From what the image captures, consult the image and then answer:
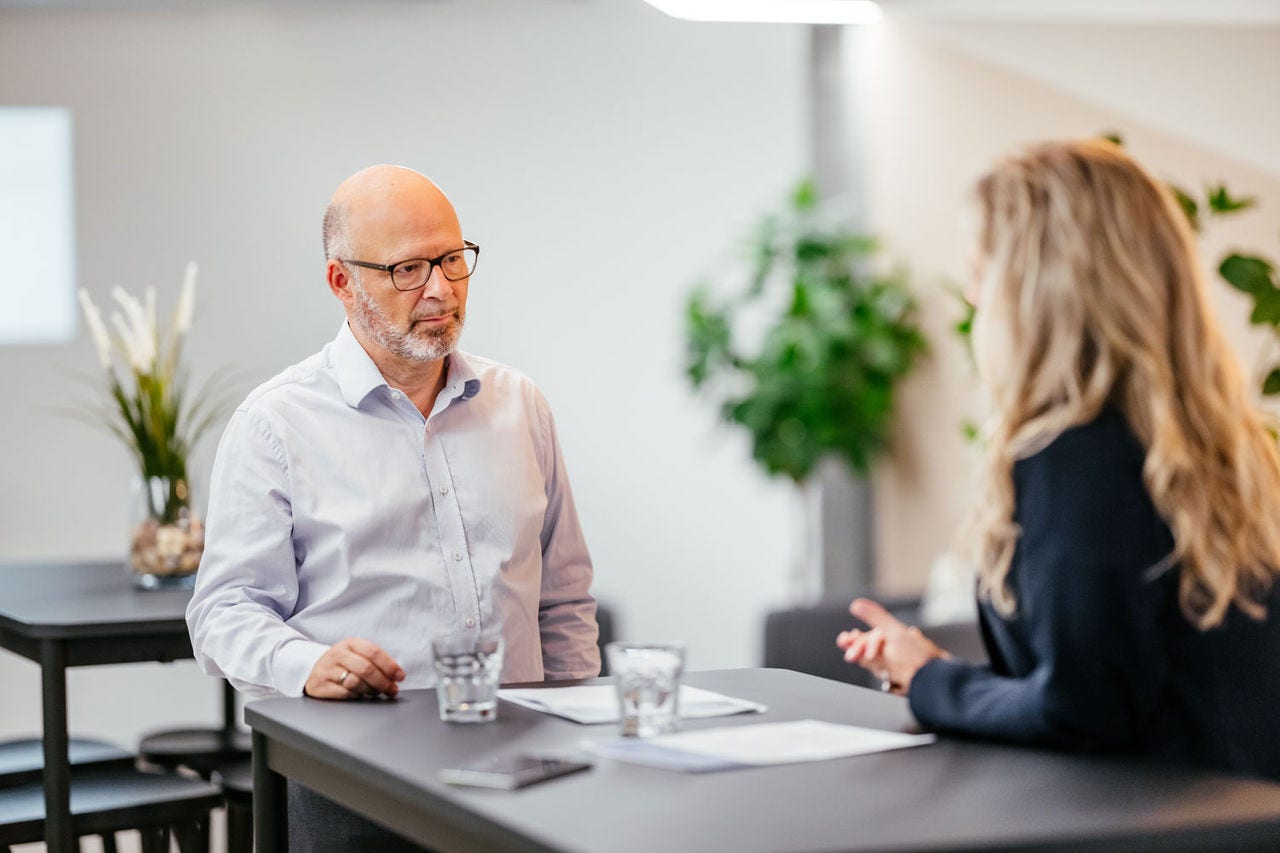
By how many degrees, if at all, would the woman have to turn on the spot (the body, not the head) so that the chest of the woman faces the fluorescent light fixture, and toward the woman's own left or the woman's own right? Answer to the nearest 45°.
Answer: approximately 45° to the woman's own right

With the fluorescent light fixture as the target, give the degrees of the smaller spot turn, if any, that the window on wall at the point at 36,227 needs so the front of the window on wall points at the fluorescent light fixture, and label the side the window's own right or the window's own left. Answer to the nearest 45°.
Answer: approximately 45° to the window's own left

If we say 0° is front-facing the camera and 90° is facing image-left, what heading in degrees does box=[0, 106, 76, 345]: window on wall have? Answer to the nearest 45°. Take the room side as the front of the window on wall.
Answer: approximately 0°

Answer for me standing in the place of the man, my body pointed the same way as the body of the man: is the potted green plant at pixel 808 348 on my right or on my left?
on my left

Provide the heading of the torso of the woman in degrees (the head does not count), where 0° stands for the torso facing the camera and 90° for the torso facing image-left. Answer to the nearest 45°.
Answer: approximately 135°

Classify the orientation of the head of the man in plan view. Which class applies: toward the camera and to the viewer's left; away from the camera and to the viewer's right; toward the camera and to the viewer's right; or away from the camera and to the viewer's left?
toward the camera and to the viewer's right

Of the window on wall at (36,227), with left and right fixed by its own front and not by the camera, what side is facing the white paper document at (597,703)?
front

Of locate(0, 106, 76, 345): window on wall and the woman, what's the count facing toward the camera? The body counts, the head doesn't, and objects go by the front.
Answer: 1

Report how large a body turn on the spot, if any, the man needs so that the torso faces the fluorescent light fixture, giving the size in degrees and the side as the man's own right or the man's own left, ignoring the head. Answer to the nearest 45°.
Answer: approximately 90° to the man's own left

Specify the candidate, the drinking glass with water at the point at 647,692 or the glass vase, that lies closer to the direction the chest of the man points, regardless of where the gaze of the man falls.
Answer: the drinking glass with water

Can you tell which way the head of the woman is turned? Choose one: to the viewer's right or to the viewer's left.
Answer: to the viewer's left

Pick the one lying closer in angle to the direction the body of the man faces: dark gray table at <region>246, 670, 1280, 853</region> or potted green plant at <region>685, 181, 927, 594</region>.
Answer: the dark gray table

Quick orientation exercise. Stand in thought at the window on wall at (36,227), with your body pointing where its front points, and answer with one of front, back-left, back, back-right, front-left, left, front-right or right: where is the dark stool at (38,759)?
front

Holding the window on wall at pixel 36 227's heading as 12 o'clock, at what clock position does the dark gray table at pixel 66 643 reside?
The dark gray table is roughly at 12 o'clock from the window on wall.

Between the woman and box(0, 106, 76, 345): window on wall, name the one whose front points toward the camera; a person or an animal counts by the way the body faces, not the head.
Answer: the window on wall

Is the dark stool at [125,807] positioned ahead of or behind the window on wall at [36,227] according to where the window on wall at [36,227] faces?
ahead

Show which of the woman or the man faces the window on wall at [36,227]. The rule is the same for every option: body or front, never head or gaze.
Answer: the woman

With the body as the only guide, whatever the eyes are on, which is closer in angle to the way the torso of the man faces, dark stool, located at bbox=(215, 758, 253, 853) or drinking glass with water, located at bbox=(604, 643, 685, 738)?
the drinking glass with water
